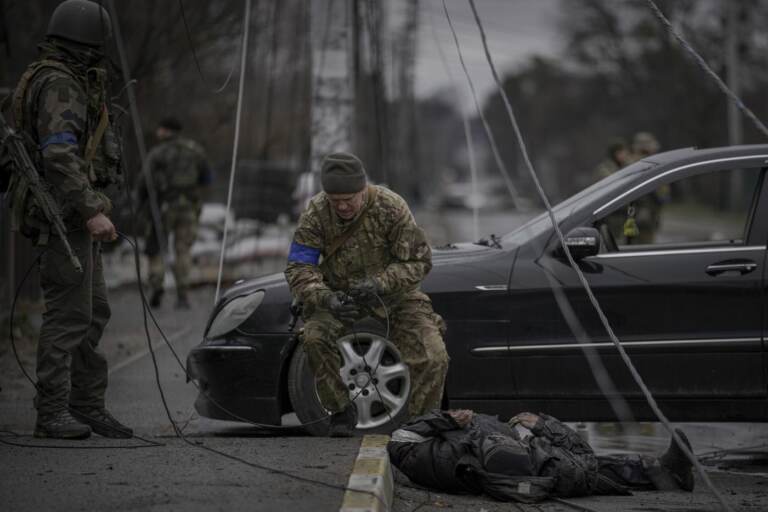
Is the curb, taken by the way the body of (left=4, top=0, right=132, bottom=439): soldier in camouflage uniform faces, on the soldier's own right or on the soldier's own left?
on the soldier's own right

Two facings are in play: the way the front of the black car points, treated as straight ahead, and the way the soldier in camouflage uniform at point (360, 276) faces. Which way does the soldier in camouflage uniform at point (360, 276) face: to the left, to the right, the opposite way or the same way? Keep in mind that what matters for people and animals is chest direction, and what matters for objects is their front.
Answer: to the left

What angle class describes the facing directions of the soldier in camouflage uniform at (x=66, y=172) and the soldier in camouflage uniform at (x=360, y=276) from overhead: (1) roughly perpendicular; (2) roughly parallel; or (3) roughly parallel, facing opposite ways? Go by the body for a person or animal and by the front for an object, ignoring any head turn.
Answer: roughly perpendicular

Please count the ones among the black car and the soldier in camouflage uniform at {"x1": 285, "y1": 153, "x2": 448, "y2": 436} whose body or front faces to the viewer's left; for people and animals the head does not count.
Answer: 1

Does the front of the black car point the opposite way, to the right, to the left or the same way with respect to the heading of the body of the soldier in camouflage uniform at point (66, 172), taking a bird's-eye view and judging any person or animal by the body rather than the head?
the opposite way

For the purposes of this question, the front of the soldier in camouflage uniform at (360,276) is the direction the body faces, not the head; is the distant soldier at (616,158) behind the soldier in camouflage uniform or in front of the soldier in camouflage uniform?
behind

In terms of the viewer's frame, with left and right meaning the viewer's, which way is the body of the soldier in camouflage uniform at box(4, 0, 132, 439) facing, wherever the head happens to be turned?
facing to the right of the viewer

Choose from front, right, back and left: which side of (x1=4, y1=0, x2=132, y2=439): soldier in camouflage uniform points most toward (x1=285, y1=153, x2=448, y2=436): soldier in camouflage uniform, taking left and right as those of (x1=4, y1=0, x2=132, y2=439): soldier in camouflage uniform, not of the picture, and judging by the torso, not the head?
front

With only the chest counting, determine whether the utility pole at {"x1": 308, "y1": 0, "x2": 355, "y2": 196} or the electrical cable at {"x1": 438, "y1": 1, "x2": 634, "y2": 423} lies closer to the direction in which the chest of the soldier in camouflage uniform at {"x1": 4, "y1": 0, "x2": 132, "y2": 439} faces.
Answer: the electrical cable

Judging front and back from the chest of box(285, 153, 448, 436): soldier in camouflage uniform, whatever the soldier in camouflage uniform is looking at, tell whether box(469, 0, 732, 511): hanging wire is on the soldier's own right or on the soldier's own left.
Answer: on the soldier's own left

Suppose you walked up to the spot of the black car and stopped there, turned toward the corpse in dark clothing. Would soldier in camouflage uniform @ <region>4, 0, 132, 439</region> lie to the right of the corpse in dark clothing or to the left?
right

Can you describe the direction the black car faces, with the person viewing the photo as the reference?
facing to the left of the viewer

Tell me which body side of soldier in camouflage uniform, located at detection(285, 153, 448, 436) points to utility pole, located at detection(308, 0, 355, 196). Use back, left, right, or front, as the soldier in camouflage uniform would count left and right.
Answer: back

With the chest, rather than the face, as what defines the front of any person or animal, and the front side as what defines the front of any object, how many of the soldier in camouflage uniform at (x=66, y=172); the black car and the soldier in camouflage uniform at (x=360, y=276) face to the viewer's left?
1

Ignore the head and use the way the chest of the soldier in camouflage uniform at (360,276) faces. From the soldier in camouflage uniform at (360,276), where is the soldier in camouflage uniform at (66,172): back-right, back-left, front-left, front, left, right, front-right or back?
right
